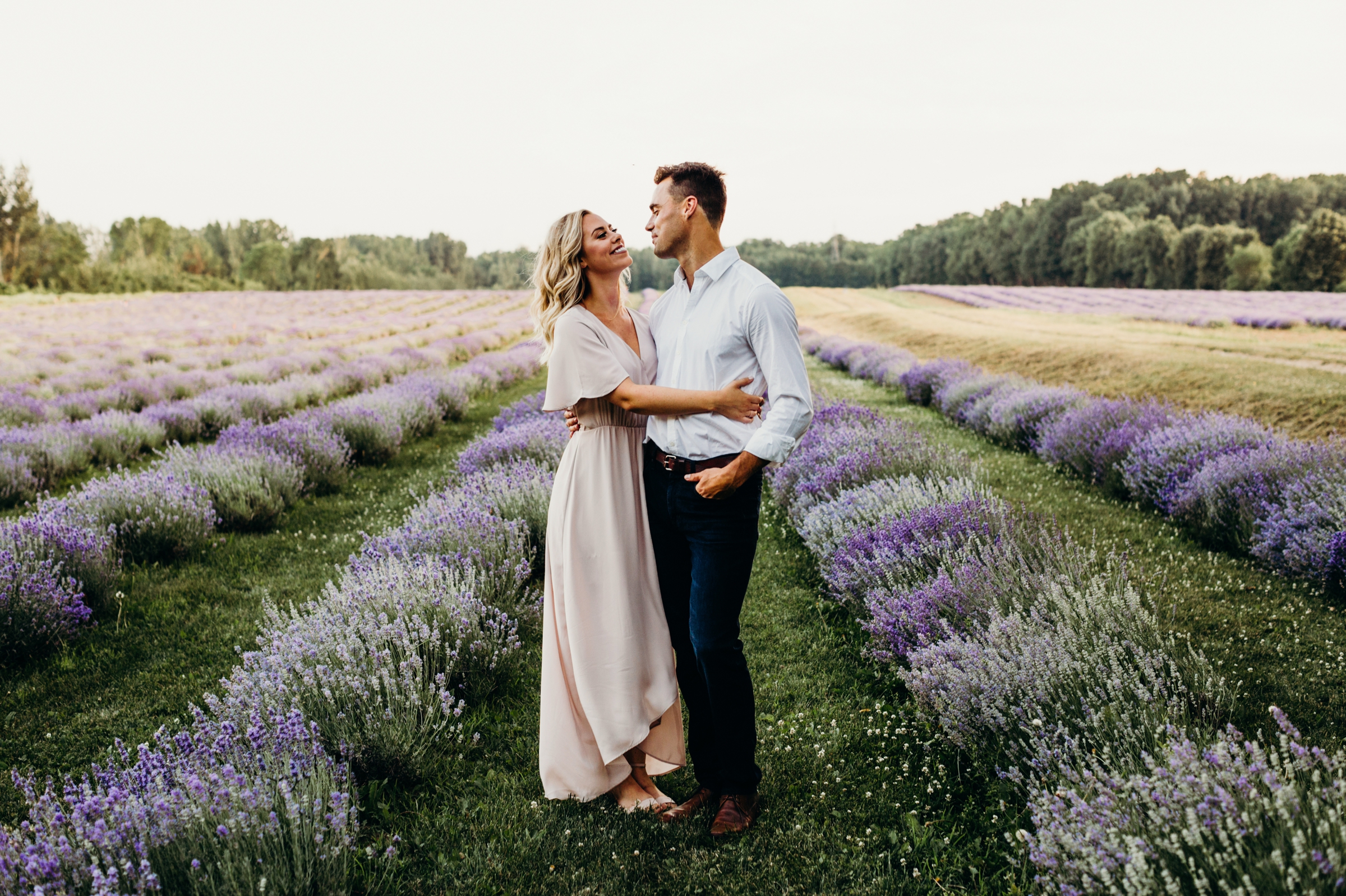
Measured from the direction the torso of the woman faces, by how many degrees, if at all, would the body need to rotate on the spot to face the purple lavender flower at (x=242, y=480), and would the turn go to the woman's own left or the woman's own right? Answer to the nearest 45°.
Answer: approximately 180°

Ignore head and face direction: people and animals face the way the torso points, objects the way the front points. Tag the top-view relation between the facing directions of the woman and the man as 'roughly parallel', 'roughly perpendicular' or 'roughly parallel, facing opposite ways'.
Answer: roughly perpendicular

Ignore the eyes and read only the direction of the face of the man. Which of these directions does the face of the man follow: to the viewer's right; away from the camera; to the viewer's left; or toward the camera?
to the viewer's left

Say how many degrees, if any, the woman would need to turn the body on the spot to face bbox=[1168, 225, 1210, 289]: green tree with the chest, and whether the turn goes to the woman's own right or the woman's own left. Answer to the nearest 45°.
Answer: approximately 90° to the woman's own left

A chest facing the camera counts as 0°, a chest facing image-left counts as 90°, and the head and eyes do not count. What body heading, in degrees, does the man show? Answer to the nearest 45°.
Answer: approximately 45°

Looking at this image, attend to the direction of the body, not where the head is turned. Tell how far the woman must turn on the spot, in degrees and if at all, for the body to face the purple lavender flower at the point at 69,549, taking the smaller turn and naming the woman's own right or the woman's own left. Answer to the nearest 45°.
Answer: approximately 180°

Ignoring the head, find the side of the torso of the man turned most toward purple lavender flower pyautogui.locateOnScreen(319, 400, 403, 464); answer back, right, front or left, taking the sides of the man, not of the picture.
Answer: right

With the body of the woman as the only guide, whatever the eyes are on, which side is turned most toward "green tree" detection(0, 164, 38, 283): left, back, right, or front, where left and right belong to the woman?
back

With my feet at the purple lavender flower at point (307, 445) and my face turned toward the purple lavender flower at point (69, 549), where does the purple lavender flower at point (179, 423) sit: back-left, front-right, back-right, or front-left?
back-right

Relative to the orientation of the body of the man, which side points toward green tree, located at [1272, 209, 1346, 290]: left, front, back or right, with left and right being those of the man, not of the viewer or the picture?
back

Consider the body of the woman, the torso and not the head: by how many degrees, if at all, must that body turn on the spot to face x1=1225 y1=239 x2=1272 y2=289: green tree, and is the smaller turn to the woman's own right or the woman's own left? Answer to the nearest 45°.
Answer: approximately 90° to the woman's own left

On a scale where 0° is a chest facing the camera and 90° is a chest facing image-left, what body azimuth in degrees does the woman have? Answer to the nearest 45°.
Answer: approximately 315°
